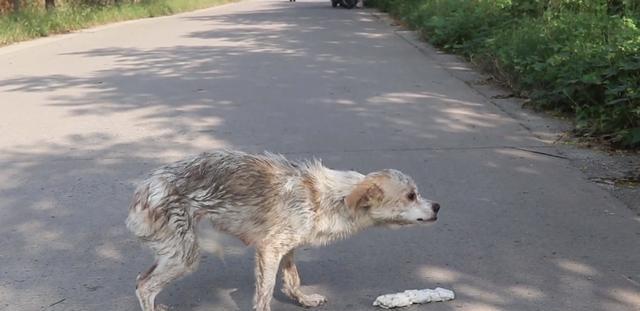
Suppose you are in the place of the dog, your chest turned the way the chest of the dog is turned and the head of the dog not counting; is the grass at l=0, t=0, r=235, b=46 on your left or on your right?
on your left

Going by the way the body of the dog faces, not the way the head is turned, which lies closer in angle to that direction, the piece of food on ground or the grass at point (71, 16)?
the piece of food on ground

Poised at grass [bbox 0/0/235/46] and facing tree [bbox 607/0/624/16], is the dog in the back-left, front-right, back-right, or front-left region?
front-right

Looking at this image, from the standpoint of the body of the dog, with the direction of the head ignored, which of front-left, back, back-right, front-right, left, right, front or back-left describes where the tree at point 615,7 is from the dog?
front-left

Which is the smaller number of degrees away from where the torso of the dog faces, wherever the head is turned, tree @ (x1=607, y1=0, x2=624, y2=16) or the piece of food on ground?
the piece of food on ground

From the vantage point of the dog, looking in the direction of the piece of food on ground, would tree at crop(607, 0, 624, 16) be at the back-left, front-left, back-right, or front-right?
front-left

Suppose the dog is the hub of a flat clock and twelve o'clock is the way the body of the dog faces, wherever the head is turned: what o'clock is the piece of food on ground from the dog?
The piece of food on ground is roughly at 12 o'clock from the dog.

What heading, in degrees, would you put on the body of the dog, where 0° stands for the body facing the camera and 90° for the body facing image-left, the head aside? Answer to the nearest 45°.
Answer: approximately 270°

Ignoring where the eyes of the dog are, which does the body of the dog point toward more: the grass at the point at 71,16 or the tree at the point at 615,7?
the tree
